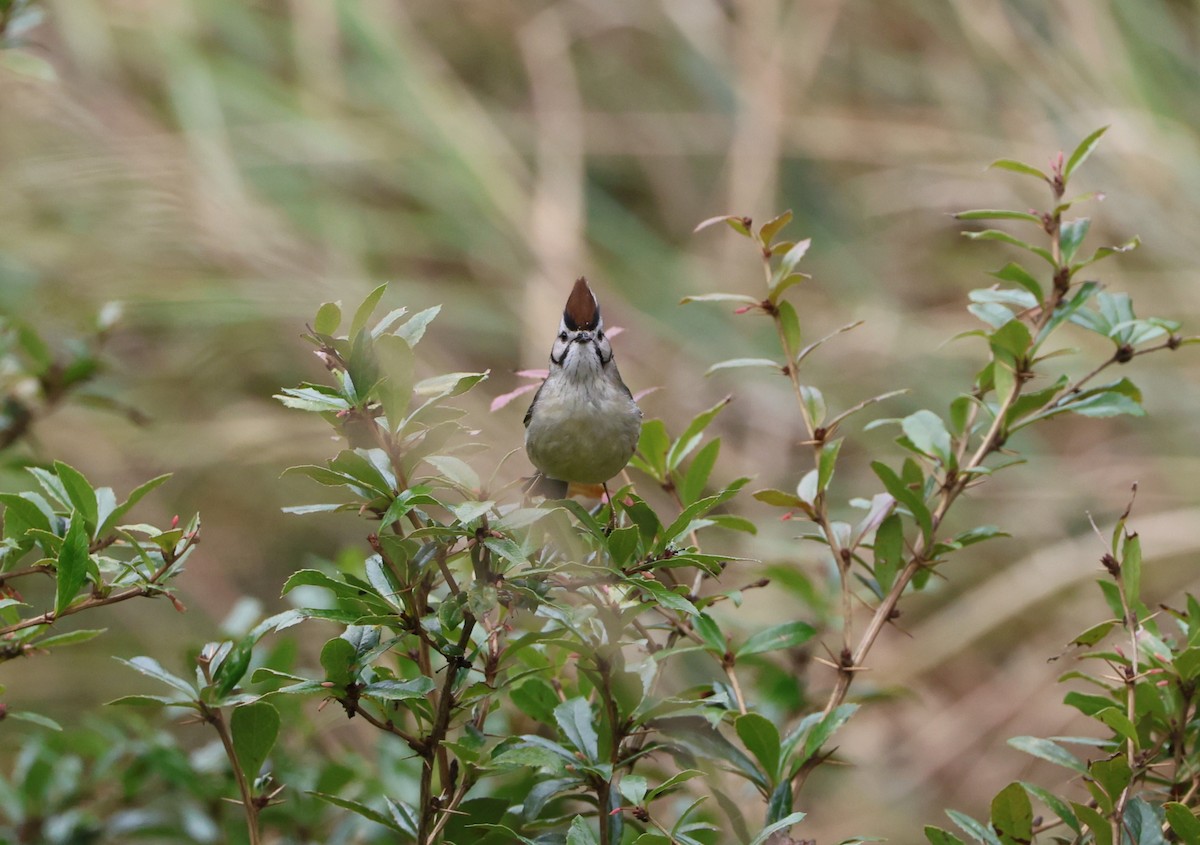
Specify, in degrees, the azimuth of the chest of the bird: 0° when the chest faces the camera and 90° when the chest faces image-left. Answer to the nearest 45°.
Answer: approximately 0°
